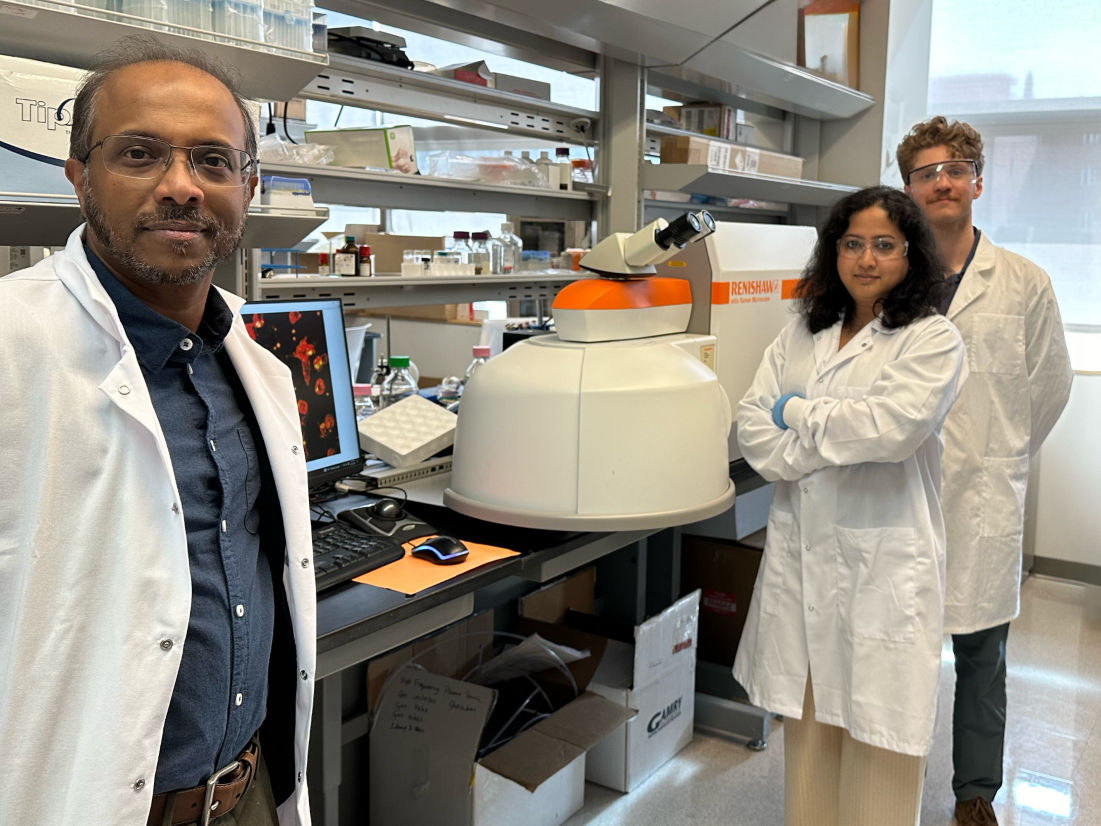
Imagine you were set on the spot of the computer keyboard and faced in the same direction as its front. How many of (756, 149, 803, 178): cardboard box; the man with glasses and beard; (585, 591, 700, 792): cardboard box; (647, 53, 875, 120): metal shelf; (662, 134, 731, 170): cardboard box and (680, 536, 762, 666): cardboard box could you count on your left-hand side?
5

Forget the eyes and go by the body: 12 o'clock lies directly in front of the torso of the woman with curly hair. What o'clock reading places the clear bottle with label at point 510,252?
The clear bottle with label is roughly at 3 o'clock from the woman with curly hair.

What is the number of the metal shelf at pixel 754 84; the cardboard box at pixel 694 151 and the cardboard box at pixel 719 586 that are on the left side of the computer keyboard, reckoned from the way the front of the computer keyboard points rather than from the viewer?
3

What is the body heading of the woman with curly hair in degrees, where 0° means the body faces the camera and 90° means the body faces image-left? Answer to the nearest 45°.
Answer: approximately 45°

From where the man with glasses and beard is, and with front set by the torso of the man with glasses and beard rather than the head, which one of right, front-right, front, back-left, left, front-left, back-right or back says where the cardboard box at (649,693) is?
left

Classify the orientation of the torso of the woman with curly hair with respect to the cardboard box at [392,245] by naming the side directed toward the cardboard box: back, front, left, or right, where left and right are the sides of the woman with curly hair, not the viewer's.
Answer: right

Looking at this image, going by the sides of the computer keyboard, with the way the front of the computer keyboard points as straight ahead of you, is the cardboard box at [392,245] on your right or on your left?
on your left

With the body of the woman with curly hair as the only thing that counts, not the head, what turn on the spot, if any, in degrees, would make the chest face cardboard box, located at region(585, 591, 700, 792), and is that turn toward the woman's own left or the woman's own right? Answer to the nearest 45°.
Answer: approximately 90° to the woman's own right

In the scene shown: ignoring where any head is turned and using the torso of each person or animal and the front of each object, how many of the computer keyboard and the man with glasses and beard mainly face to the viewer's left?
0

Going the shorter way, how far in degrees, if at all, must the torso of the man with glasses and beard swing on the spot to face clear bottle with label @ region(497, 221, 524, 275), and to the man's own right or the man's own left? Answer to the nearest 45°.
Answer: approximately 90° to the man's own left

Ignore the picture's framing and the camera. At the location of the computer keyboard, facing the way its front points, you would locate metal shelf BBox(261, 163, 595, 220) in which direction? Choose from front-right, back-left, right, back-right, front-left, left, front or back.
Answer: back-left

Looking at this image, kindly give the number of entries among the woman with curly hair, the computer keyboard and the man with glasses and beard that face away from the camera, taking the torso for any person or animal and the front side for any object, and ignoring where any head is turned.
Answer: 0

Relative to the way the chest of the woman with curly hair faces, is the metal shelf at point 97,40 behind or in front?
in front

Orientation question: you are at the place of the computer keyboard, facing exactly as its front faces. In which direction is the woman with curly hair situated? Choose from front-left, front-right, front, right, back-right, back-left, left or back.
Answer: front-left
